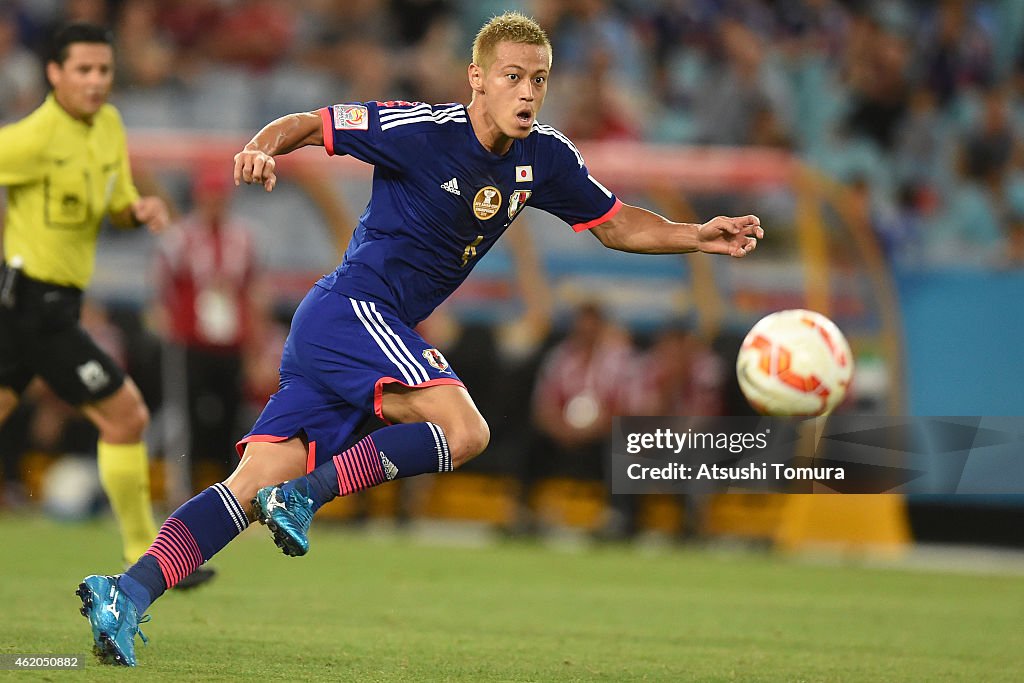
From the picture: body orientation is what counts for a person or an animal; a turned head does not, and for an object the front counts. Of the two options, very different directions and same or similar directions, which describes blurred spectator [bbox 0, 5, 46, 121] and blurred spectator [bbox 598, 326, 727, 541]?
same or similar directions

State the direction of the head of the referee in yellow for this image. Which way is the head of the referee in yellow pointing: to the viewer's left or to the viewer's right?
to the viewer's right

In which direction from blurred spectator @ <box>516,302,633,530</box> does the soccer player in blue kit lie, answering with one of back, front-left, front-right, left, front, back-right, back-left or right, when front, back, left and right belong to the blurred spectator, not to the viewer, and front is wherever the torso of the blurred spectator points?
front

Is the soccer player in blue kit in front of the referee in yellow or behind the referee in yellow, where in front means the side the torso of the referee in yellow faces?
in front

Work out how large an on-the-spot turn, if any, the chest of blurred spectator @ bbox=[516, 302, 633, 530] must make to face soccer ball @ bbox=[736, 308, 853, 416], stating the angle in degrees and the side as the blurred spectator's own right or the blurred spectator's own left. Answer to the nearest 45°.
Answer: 0° — they already face it

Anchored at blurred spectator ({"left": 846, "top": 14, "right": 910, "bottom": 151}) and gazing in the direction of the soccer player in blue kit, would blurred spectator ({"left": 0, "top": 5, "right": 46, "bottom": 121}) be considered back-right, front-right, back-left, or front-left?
front-right

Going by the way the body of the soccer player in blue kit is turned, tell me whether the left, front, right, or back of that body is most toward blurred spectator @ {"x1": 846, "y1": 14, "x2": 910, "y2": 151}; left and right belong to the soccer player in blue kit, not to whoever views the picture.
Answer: left

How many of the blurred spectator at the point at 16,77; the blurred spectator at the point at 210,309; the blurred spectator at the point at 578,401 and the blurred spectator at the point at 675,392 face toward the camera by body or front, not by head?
4

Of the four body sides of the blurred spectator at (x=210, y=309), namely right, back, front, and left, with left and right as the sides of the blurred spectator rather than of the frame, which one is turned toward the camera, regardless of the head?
front

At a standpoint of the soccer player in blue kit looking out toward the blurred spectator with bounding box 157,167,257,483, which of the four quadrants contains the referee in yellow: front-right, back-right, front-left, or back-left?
front-left

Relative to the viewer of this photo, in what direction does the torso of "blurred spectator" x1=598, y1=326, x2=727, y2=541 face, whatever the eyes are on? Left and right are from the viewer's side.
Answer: facing the viewer

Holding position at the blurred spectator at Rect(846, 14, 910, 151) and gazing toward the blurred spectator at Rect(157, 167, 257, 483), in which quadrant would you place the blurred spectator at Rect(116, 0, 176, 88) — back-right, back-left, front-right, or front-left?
front-right

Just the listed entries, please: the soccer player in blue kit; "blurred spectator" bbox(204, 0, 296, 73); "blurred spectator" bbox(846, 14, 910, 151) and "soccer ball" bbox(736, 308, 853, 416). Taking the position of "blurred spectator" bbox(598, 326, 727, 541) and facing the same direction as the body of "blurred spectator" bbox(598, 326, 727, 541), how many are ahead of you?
2

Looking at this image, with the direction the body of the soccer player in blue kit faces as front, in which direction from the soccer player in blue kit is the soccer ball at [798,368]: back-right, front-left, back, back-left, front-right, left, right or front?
left

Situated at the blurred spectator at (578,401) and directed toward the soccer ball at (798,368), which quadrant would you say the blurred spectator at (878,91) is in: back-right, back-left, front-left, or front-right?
back-left

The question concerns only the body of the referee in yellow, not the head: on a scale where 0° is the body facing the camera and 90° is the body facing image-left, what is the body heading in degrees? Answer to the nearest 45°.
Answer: approximately 315°

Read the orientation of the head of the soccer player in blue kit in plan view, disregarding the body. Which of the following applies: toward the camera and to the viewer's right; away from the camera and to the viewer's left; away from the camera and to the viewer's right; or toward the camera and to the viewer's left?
toward the camera and to the viewer's right

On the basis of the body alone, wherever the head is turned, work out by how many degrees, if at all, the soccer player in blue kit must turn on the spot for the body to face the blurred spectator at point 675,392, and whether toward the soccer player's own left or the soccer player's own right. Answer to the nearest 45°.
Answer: approximately 135° to the soccer player's own left

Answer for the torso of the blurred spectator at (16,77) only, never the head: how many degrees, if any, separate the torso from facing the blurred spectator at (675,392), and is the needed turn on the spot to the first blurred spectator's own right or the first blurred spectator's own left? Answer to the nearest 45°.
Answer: approximately 45° to the first blurred spectator's own left

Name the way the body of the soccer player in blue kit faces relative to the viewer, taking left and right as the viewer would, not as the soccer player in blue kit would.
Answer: facing the viewer and to the right of the viewer
